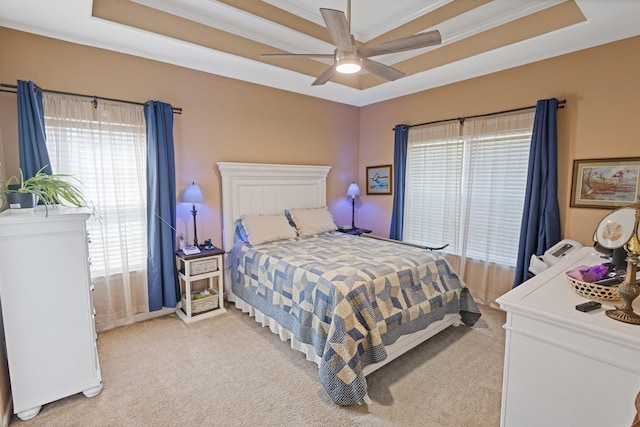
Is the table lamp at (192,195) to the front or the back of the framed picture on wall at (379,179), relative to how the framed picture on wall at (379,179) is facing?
to the front

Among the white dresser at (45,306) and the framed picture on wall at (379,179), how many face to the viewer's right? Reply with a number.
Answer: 1

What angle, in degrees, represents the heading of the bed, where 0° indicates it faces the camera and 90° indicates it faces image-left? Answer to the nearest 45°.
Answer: approximately 315°

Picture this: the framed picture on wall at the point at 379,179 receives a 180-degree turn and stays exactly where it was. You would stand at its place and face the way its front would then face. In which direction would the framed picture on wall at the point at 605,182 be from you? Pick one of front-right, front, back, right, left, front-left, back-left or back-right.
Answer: right

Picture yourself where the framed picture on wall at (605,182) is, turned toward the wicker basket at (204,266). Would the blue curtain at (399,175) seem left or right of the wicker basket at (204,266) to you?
right

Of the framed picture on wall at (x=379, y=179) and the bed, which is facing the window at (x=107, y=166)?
the framed picture on wall

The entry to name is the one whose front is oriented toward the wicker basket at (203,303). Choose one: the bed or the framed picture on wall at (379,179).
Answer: the framed picture on wall

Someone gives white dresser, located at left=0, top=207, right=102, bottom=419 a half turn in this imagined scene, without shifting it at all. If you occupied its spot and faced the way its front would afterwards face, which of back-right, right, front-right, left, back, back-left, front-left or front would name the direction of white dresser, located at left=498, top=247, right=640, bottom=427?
back-left

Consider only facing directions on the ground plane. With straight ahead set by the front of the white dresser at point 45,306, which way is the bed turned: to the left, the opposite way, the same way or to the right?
to the right

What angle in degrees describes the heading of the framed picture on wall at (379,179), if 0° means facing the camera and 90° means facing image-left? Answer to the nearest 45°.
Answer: approximately 45°

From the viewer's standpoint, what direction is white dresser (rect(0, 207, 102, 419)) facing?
to the viewer's right
